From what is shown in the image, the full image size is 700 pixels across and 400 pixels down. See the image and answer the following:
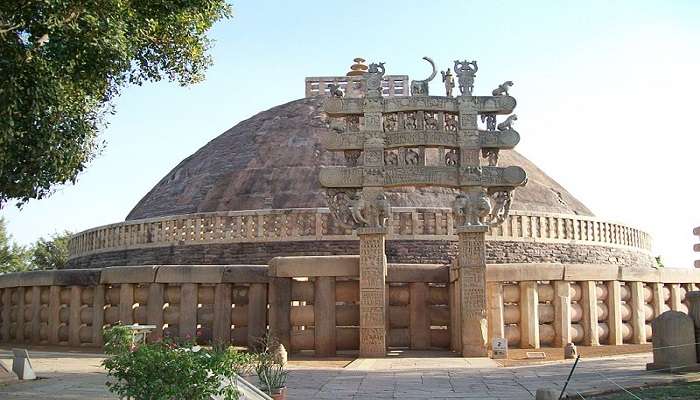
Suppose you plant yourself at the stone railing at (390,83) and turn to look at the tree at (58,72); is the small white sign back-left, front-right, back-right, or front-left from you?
front-left

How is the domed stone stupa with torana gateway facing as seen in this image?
toward the camera

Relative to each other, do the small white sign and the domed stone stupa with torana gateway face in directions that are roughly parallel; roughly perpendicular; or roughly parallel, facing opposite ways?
roughly parallel

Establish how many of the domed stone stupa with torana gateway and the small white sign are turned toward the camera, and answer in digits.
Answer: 2

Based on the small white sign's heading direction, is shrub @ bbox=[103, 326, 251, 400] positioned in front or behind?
in front

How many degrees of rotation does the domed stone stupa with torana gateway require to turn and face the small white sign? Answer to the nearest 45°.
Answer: approximately 45° to its left

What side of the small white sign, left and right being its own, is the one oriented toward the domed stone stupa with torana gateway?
back

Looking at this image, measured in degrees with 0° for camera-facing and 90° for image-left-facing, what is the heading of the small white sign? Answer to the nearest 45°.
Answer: approximately 0°
